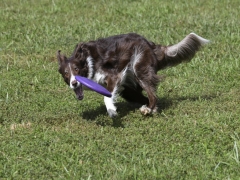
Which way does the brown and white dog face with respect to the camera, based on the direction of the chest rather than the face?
to the viewer's left
